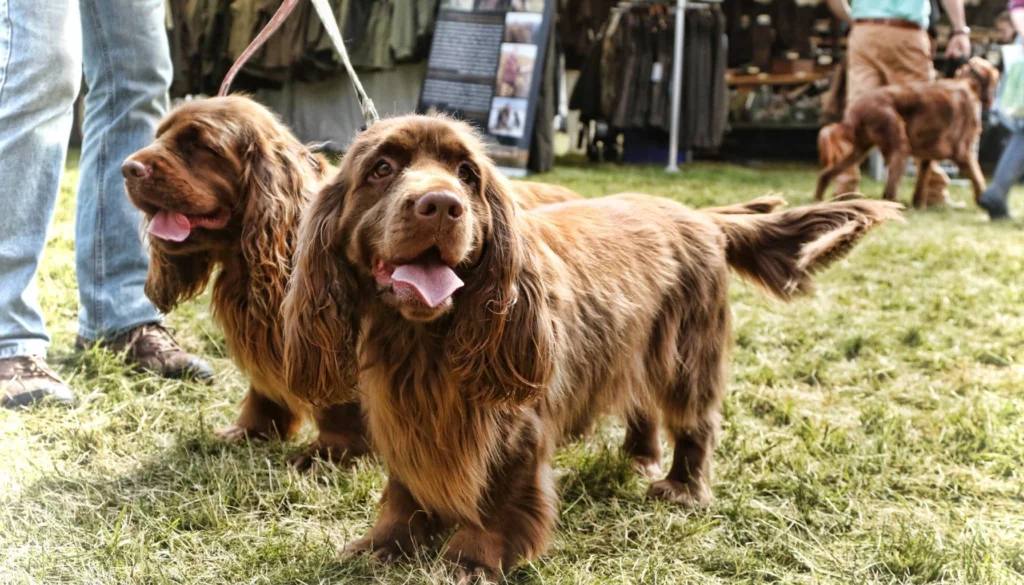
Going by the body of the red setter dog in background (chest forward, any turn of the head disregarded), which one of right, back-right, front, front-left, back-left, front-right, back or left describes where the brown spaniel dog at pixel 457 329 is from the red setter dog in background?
right

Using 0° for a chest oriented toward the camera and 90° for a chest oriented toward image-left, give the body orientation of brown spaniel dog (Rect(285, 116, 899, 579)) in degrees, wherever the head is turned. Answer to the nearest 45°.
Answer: approximately 45°

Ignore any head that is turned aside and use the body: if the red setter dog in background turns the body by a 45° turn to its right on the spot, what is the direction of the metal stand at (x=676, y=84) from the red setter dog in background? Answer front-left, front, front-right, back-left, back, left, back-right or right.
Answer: back

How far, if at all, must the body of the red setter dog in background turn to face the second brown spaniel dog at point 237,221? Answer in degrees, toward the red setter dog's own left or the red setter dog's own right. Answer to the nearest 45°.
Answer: approximately 90° to the red setter dog's own right

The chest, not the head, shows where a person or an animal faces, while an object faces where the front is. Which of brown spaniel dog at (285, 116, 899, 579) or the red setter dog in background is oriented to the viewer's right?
the red setter dog in background

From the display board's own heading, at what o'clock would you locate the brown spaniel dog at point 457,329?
The brown spaniel dog is roughly at 12 o'clock from the display board.

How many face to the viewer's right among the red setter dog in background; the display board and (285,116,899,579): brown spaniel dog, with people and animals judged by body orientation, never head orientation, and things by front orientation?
1

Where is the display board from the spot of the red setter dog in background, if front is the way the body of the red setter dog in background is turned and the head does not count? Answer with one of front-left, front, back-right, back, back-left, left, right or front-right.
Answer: back

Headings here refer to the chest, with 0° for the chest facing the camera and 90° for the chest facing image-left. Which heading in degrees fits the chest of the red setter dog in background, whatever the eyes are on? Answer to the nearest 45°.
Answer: approximately 270°

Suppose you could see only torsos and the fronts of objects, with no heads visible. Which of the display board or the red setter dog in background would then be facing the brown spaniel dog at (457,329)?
the display board

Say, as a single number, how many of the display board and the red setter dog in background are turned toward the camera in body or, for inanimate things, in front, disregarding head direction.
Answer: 1

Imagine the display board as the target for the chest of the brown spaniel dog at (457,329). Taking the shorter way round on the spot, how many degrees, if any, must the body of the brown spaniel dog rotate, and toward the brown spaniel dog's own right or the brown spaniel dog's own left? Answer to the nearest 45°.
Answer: approximately 135° to the brown spaniel dog's own right
